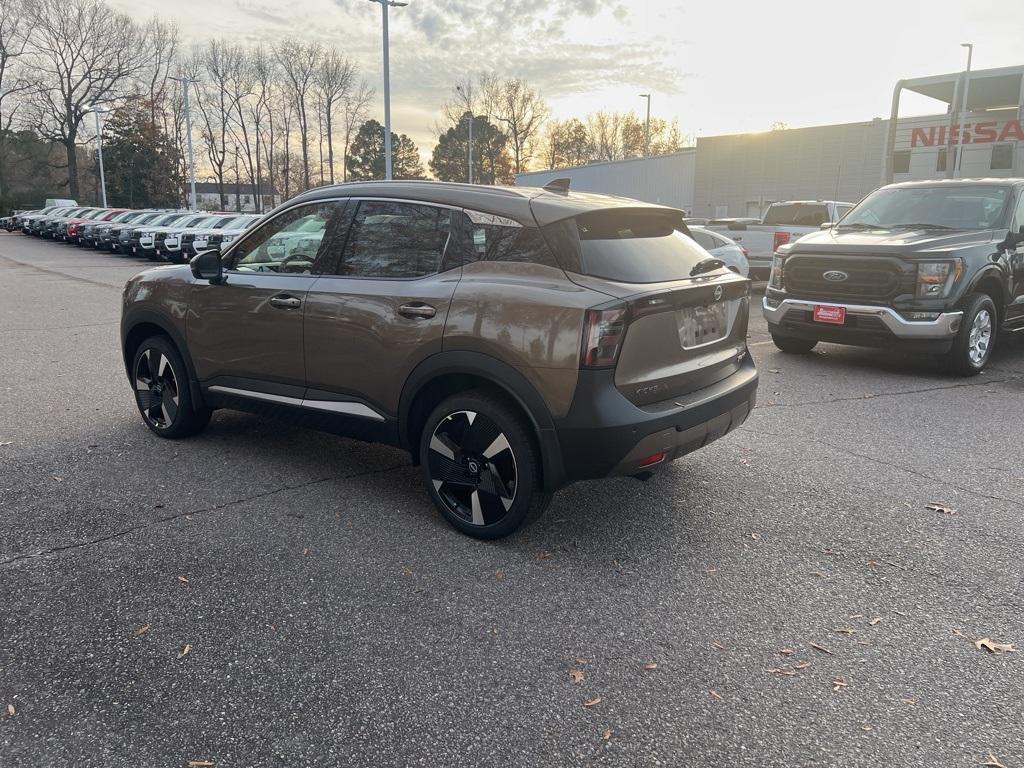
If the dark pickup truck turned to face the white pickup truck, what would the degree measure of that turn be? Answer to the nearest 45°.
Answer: approximately 135° to its right

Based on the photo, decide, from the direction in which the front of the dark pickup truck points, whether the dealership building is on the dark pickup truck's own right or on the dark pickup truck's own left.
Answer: on the dark pickup truck's own right

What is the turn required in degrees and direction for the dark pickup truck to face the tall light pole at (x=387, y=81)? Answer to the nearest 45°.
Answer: approximately 90° to its right

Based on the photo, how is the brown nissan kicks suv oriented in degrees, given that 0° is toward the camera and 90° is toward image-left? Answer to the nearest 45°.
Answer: approximately 135°

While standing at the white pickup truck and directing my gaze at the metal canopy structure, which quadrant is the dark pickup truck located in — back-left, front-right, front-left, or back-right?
back-right

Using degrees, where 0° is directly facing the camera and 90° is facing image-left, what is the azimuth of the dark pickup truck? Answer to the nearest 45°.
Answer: approximately 45°

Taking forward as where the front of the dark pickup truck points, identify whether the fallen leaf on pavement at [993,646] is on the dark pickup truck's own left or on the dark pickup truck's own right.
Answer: on the dark pickup truck's own left

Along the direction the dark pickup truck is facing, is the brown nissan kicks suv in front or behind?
in front

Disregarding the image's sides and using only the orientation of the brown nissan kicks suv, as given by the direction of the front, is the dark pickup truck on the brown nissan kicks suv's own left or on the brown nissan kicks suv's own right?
on the brown nissan kicks suv's own right

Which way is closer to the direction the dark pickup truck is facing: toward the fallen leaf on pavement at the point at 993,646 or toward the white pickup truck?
the fallen leaf on pavement

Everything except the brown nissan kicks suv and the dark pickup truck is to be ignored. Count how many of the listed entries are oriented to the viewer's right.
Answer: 0

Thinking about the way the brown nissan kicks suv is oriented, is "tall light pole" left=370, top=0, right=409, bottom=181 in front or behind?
in front

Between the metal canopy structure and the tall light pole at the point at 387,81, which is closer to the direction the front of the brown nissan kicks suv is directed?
the tall light pole

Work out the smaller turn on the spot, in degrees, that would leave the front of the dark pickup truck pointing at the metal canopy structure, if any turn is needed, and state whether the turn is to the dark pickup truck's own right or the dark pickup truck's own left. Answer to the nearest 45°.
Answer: approximately 135° to the dark pickup truck's own right

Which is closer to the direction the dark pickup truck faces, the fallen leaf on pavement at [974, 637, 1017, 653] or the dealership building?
the fallen leaf on pavement

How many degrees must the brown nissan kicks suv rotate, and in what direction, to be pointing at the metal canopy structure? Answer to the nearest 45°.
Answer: approximately 90° to its right
